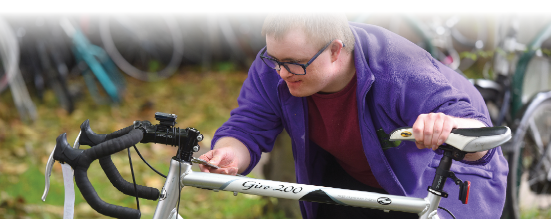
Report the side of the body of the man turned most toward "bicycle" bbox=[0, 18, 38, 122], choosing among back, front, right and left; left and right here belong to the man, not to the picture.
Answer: right

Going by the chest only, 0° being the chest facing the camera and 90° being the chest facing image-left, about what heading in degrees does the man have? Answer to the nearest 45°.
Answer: approximately 45°

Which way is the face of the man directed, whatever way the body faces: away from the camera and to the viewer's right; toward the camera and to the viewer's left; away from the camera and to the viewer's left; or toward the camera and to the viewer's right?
toward the camera and to the viewer's left

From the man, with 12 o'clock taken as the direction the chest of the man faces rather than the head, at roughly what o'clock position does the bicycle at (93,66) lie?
The bicycle is roughly at 3 o'clock from the man.

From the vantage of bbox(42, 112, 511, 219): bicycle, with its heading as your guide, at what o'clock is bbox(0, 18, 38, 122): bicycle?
bbox(0, 18, 38, 122): bicycle is roughly at 2 o'clock from bbox(42, 112, 511, 219): bicycle.

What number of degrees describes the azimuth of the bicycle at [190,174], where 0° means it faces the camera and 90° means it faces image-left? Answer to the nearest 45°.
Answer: approximately 90°

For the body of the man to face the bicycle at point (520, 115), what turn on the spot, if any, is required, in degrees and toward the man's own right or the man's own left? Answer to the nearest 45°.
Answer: approximately 180°

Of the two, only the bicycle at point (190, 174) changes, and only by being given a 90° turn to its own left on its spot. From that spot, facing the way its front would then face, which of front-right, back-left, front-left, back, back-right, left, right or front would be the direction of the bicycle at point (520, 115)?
back-left
